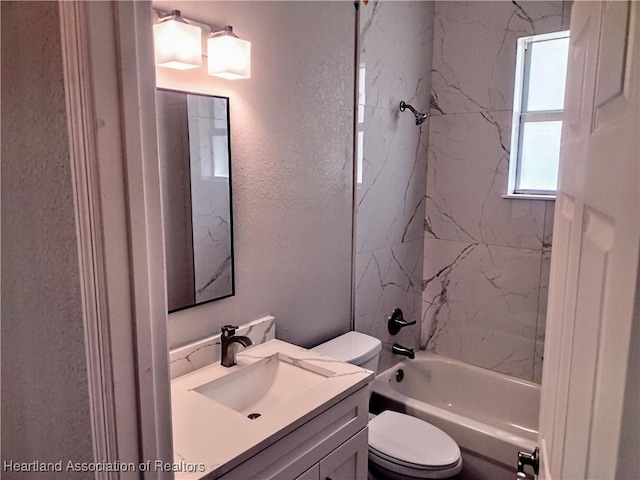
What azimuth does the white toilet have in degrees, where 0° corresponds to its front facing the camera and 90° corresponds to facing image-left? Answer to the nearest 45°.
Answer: approximately 315°

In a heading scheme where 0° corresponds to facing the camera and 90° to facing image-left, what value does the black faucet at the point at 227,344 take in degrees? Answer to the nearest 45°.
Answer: approximately 315°

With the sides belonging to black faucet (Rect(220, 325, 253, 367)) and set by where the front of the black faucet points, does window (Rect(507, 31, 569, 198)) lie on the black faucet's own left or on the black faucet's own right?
on the black faucet's own left

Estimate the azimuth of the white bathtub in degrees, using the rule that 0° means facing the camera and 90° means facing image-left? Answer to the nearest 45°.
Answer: approximately 45°

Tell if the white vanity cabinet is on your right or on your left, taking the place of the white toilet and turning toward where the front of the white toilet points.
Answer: on your right
